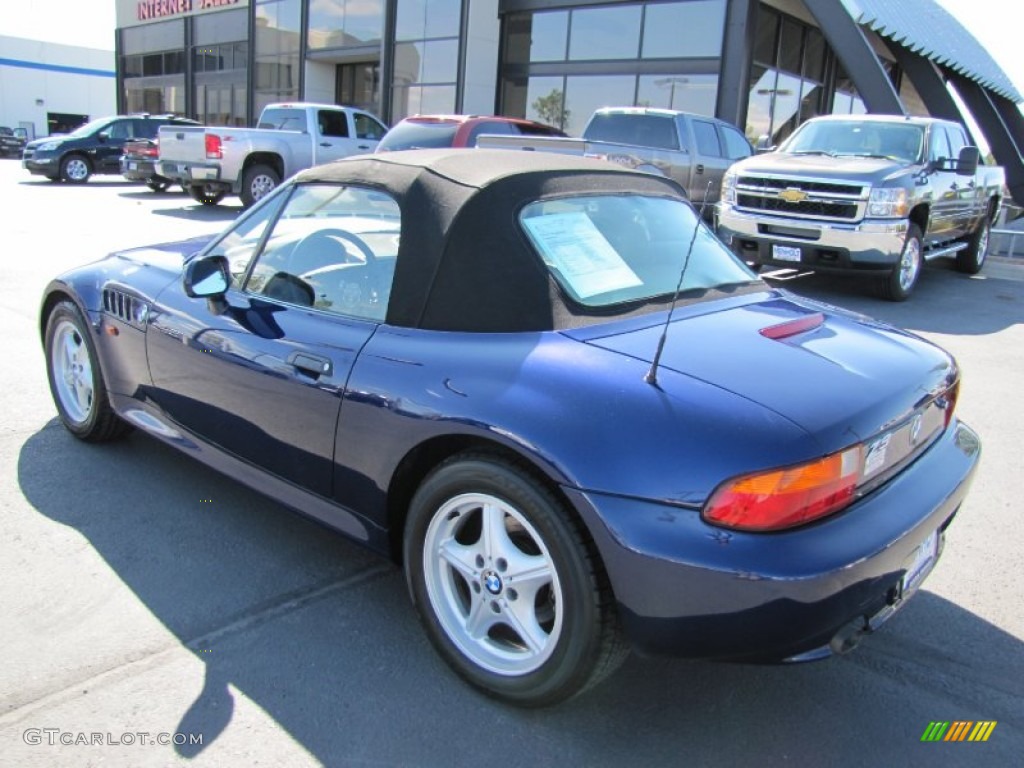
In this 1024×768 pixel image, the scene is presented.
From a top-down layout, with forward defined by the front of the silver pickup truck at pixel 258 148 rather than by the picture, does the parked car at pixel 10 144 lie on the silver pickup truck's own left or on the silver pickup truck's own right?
on the silver pickup truck's own left

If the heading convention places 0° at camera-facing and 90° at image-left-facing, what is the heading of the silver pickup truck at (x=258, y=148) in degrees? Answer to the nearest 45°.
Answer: approximately 225°

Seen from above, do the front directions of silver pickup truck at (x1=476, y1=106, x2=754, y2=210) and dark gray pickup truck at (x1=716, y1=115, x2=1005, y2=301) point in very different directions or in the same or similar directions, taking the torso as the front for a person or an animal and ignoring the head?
very different directions

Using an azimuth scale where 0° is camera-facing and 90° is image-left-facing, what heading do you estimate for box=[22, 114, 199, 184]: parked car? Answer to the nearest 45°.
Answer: approximately 45°

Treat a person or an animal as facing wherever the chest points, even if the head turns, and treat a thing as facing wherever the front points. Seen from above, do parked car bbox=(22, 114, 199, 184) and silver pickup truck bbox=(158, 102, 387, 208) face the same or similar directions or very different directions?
very different directions

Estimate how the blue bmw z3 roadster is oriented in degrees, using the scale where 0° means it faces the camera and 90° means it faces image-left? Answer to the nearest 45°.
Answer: approximately 135°

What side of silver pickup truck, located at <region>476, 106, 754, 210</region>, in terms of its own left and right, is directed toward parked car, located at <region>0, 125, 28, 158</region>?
left

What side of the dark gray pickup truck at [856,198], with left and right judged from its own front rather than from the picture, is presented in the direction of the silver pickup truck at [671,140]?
right

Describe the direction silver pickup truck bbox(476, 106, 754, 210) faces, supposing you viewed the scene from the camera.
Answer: facing away from the viewer and to the right of the viewer

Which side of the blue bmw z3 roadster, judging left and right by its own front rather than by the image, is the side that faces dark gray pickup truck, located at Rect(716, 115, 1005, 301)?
right
